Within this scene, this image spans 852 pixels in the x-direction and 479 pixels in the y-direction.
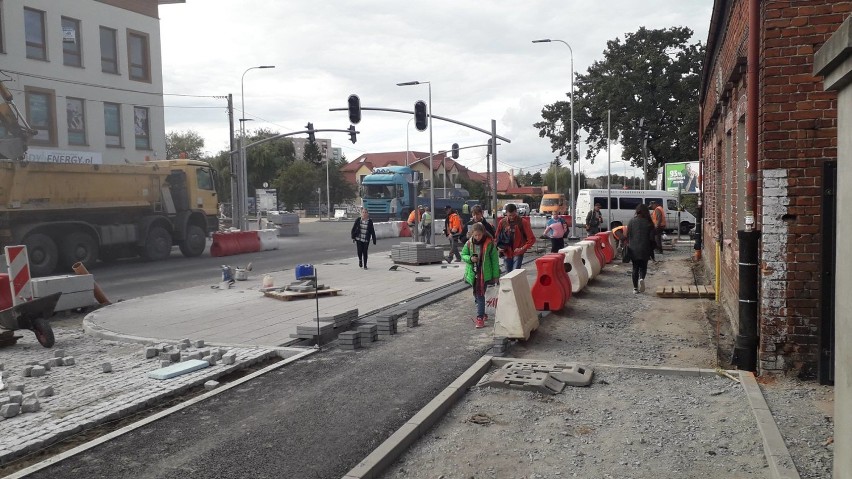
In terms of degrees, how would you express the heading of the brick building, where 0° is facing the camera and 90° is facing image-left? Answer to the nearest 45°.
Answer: approximately 90°

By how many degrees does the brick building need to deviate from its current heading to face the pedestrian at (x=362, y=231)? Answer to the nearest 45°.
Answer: approximately 45° to its right

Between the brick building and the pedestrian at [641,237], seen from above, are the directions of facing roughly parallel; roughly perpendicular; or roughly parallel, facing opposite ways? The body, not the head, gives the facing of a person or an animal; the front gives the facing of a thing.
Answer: roughly perpendicular

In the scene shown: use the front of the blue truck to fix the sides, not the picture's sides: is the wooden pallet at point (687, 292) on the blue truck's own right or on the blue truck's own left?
on the blue truck's own left

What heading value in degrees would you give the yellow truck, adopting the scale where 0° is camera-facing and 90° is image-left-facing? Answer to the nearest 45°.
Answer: approximately 225°

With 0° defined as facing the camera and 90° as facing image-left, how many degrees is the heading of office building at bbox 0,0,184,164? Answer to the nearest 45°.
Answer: approximately 315°

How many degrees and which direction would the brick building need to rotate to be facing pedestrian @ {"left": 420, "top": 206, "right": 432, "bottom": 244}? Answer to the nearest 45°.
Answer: approximately 45° to its right

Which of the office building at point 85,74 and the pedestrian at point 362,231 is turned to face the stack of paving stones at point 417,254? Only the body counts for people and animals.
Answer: the office building

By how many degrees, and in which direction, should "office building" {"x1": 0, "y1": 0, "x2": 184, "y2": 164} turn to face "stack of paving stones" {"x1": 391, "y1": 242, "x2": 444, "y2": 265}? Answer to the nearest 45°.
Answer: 0° — it already faces it

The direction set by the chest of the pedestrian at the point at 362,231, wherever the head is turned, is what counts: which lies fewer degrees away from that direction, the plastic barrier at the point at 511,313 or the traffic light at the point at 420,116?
the plastic barrier

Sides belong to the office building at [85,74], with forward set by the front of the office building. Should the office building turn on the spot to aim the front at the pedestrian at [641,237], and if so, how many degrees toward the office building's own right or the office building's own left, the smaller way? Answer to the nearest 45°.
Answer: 0° — it already faces them
